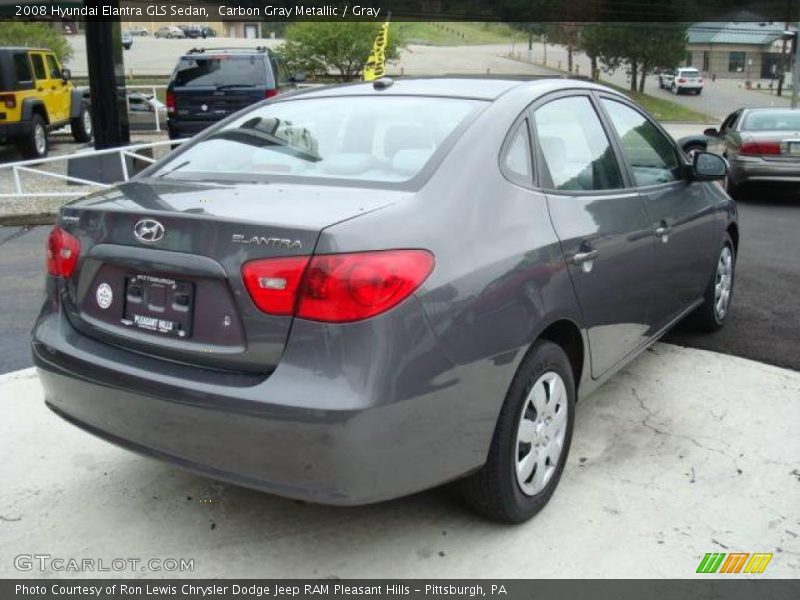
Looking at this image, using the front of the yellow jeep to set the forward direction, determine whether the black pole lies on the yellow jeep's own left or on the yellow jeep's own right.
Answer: on the yellow jeep's own right

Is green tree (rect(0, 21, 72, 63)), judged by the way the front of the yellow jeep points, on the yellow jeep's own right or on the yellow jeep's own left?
on the yellow jeep's own left

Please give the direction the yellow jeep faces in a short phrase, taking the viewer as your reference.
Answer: facing away from the viewer and to the right of the viewer

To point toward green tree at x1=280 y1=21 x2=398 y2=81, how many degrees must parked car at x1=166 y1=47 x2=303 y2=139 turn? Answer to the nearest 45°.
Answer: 0° — it already faces it

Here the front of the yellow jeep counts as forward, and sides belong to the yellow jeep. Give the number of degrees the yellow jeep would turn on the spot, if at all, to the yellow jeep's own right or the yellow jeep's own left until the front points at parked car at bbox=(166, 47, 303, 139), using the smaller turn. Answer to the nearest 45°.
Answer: approximately 90° to the yellow jeep's own right

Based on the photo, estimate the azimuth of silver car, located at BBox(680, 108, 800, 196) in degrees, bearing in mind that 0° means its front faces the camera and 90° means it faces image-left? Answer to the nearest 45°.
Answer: approximately 135°

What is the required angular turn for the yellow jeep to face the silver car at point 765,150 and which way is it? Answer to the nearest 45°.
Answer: approximately 90° to its right

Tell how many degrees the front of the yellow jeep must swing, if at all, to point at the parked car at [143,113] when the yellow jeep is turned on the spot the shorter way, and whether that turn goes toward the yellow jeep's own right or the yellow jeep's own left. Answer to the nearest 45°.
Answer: approximately 45° to the yellow jeep's own left

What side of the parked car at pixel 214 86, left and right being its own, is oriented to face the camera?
back

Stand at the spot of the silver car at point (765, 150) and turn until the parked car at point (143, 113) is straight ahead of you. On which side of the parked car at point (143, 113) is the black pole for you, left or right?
left
